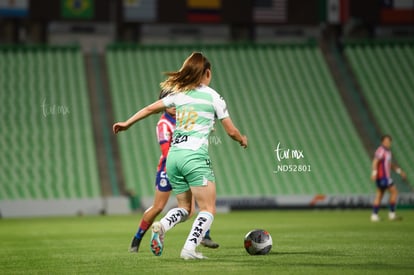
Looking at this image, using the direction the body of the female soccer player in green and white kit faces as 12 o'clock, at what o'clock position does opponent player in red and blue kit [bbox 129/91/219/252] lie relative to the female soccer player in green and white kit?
The opponent player in red and blue kit is roughly at 10 o'clock from the female soccer player in green and white kit.

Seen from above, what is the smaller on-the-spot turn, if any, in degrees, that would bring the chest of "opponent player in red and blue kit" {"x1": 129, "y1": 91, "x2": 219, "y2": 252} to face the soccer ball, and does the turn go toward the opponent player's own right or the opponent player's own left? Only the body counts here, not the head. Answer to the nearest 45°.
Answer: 0° — they already face it

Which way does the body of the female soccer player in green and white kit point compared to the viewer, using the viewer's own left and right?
facing away from the viewer and to the right of the viewer

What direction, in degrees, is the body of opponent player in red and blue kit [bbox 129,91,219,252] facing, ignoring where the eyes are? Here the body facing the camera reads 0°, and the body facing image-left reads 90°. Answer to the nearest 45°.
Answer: approximately 315°
